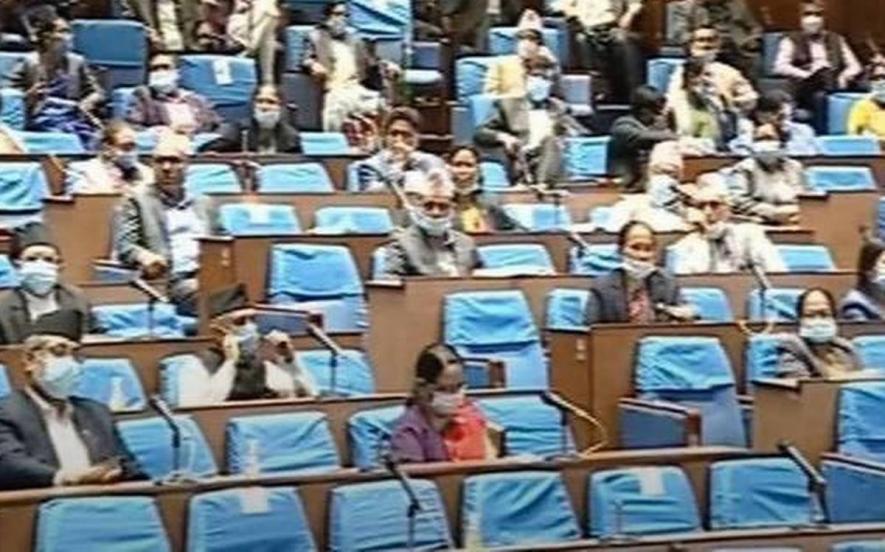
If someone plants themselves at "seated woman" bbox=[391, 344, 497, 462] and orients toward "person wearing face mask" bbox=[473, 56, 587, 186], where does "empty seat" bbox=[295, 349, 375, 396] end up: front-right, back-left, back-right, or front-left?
front-left

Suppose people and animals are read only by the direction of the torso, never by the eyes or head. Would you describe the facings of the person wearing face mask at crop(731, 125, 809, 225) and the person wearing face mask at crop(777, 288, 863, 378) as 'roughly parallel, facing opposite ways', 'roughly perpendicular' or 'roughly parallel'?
roughly parallel

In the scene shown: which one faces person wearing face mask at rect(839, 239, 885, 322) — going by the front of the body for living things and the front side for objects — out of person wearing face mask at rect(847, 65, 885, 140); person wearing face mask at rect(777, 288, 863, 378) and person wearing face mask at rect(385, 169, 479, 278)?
person wearing face mask at rect(847, 65, 885, 140)

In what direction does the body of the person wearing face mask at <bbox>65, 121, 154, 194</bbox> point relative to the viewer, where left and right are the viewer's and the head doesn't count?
facing the viewer and to the right of the viewer

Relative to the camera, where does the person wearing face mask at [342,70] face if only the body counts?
toward the camera

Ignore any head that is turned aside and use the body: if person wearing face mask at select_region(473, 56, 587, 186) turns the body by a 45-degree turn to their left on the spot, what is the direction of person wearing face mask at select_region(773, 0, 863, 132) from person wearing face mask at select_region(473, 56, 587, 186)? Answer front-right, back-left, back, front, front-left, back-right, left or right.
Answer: left

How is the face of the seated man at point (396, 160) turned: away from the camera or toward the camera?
toward the camera

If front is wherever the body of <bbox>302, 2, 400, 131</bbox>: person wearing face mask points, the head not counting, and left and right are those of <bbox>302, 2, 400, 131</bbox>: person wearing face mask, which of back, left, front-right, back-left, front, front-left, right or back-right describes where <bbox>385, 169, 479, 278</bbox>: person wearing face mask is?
front

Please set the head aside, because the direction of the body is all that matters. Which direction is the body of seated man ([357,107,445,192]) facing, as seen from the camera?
toward the camera

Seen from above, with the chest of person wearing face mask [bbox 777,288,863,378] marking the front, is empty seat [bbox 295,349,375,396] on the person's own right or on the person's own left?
on the person's own right

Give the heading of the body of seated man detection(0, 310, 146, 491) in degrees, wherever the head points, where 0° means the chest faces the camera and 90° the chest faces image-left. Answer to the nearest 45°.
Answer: approximately 315°
